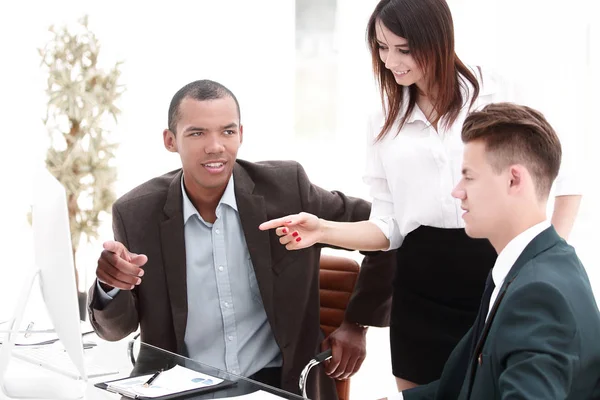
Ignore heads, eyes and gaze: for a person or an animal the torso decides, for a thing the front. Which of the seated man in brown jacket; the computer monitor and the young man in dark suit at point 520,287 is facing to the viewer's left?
the young man in dark suit

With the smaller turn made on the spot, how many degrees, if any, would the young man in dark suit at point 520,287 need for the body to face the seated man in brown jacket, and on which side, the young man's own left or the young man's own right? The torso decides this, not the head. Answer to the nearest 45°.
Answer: approximately 45° to the young man's own right

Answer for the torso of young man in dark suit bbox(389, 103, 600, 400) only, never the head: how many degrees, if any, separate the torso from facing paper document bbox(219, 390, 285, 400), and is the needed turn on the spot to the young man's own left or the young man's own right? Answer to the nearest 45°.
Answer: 0° — they already face it

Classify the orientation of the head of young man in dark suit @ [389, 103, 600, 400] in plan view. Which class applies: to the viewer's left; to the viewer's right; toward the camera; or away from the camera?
to the viewer's left

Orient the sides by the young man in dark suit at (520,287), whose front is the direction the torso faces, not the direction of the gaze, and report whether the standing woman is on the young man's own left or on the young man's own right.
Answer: on the young man's own right

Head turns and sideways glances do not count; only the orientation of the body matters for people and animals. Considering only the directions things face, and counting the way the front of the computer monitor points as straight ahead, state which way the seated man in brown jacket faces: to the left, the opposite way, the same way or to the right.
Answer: to the right

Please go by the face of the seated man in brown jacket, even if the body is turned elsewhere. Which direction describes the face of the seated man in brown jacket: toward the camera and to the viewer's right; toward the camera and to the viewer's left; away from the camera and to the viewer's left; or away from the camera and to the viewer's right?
toward the camera and to the viewer's right

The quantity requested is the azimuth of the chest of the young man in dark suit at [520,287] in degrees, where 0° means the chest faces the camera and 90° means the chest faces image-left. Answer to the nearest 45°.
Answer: approximately 90°

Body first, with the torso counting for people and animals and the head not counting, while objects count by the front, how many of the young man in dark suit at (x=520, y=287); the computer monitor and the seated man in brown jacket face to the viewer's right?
1

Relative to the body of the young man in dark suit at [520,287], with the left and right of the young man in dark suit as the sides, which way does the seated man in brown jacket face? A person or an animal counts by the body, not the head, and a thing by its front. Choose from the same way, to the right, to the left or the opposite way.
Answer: to the left

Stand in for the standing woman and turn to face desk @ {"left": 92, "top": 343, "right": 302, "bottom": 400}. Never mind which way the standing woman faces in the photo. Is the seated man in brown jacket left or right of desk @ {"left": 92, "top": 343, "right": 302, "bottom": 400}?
right

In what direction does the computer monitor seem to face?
to the viewer's right
